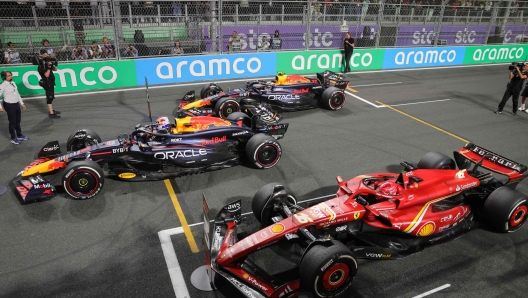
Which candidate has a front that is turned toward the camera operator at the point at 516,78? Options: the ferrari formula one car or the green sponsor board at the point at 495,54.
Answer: the green sponsor board

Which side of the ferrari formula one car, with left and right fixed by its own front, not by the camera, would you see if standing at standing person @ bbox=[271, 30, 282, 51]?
right

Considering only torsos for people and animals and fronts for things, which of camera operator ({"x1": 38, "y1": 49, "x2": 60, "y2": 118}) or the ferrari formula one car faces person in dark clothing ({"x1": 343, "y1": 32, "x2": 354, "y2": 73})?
the camera operator

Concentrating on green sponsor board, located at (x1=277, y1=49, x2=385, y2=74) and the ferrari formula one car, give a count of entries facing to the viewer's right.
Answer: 0

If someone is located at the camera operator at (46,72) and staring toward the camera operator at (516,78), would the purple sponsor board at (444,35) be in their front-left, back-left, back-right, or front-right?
front-left

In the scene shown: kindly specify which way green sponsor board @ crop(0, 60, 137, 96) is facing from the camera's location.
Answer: facing the viewer

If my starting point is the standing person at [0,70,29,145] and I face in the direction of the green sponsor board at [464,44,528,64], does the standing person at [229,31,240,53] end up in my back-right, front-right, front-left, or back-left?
front-left

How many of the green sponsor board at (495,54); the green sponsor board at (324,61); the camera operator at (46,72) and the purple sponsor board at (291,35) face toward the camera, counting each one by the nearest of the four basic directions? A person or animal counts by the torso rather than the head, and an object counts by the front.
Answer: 3

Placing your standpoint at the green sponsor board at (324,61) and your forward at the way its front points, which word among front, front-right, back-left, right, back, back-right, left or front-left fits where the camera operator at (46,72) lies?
front-right

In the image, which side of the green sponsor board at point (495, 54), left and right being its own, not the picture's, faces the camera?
front

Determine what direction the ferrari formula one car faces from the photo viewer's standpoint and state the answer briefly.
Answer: facing the viewer and to the left of the viewer
